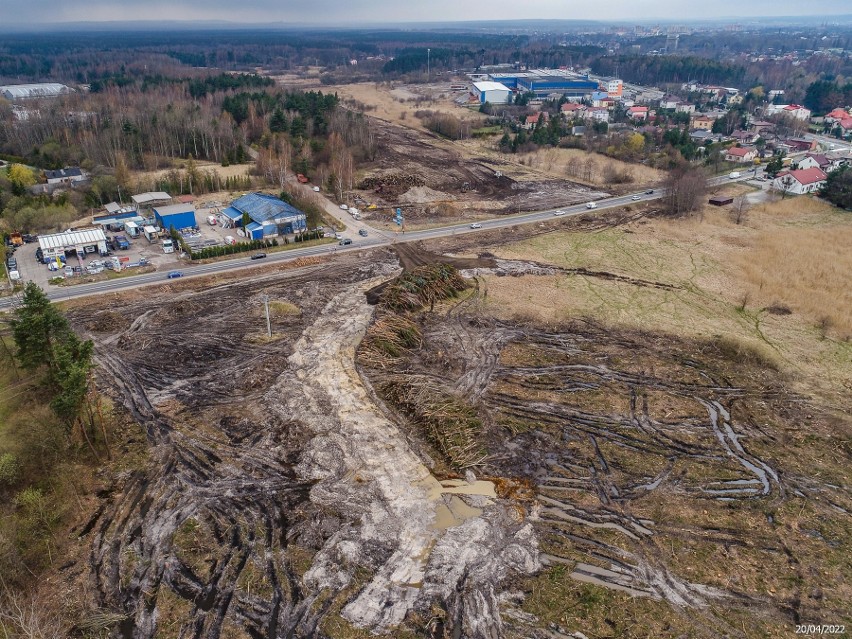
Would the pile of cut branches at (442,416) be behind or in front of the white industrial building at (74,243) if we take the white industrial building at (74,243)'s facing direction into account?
in front

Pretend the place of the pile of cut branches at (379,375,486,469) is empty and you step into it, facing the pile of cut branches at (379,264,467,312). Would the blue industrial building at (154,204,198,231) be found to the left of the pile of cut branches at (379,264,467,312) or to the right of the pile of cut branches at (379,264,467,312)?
left

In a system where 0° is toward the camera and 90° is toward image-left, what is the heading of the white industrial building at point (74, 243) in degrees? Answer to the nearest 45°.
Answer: approximately 0°

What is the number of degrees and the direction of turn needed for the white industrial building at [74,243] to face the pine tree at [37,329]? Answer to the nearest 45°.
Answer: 0° — it already faces it

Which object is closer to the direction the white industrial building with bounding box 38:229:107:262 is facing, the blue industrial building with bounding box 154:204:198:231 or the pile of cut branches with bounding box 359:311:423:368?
the pile of cut branches

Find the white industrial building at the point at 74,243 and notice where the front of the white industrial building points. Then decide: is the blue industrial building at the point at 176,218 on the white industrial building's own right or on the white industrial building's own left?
on the white industrial building's own left

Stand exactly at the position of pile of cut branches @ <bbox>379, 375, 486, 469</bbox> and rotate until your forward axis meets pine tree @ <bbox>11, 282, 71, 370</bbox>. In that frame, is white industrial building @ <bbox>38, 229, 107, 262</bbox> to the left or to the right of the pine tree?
right

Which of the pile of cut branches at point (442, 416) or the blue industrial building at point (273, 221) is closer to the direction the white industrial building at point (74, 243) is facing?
the pile of cut branches

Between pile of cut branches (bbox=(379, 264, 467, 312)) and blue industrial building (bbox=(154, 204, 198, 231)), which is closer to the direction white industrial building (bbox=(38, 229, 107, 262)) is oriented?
the pile of cut branches

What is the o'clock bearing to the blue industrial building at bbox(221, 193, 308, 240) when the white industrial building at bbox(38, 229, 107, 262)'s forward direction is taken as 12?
The blue industrial building is roughly at 9 o'clock from the white industrial building.

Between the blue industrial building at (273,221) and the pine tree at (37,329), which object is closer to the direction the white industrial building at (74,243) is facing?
the pine tree
